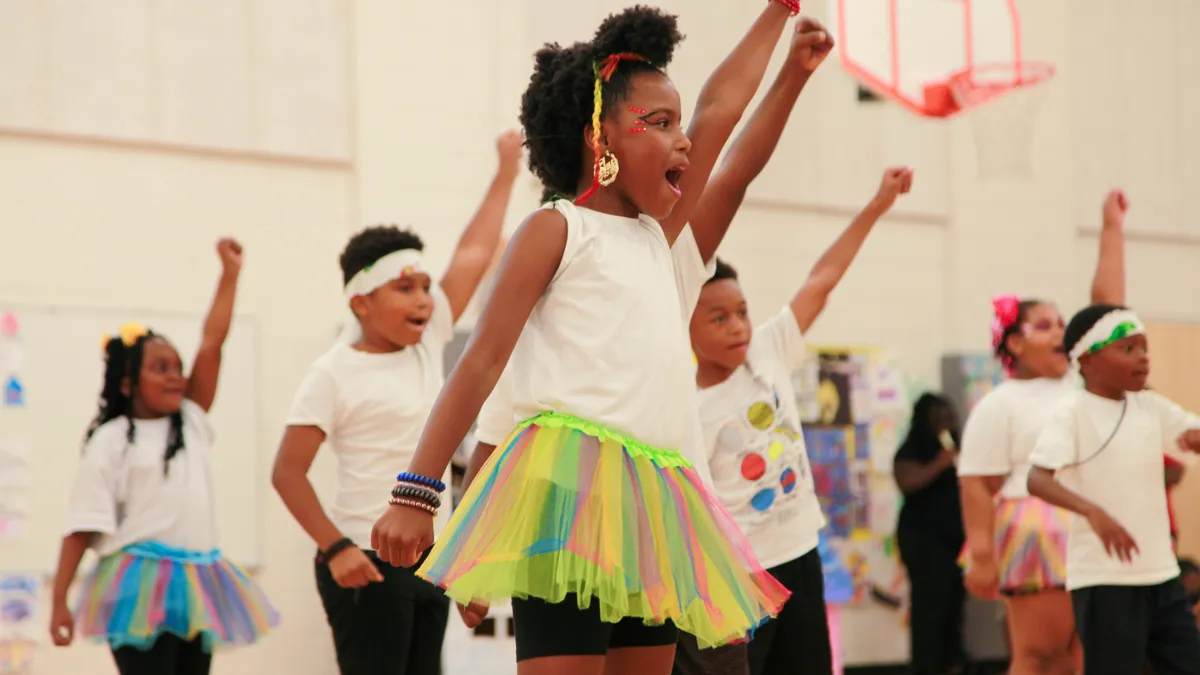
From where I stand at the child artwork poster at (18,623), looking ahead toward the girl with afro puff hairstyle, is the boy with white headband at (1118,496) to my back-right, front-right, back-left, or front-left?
front-left

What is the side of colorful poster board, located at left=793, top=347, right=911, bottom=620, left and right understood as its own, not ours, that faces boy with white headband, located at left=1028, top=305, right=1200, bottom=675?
front

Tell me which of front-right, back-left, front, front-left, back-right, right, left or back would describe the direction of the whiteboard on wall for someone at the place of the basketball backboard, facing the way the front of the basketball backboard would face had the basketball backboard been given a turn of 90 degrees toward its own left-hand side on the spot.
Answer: back

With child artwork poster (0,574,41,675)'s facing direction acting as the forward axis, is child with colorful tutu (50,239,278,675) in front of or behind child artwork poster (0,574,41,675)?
in front

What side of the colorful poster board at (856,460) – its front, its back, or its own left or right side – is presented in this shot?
front

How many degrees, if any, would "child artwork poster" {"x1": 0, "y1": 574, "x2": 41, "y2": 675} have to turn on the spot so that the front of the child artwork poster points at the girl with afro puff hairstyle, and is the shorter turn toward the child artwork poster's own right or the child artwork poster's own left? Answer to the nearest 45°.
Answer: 0° — it already faces them

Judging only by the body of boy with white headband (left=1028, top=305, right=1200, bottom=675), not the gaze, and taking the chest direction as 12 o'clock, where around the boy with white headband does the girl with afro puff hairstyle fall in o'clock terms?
The girl with afro puff hairstyle is roughly at 2 o'clock from the boy with white headband.

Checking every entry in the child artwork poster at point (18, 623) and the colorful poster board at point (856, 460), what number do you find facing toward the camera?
2

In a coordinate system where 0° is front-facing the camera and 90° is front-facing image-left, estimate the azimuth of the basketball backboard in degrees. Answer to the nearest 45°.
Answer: approximately 315°

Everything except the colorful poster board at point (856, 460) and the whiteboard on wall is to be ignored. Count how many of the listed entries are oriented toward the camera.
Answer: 2

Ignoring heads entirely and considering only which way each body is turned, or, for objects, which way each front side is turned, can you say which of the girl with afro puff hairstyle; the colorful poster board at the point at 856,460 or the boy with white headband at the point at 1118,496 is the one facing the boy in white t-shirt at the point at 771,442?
the colorful poster board
